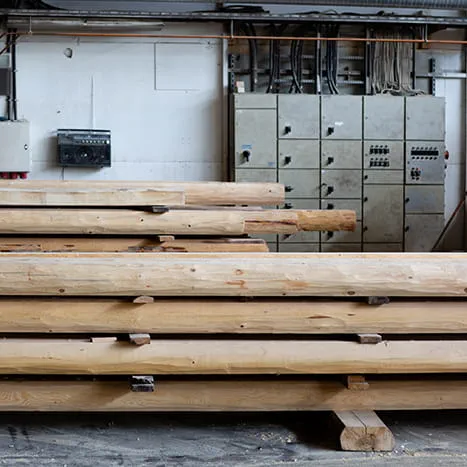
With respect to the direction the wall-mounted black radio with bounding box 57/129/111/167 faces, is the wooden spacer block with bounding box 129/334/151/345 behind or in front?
in front

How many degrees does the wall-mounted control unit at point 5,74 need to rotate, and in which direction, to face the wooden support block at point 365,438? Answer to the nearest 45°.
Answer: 0° — it already faces it

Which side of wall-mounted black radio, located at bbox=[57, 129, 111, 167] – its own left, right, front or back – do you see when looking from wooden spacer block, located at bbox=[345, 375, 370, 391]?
front

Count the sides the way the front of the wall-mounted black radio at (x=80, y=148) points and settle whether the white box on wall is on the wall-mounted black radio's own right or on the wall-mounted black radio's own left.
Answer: on the wall-mounted black radio's own right

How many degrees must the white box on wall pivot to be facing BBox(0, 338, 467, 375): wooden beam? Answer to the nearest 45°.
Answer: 0° — it already faces it

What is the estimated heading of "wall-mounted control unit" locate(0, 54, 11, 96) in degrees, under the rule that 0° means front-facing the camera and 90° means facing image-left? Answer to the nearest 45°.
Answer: approximately 0°

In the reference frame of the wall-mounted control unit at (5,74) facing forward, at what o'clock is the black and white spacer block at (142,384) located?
The black and white spacer block is roughly at 12 o'clock from the wall-mounted control unit.

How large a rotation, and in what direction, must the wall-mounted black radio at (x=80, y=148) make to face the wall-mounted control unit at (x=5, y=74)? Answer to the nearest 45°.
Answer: approximately 90° to its right
